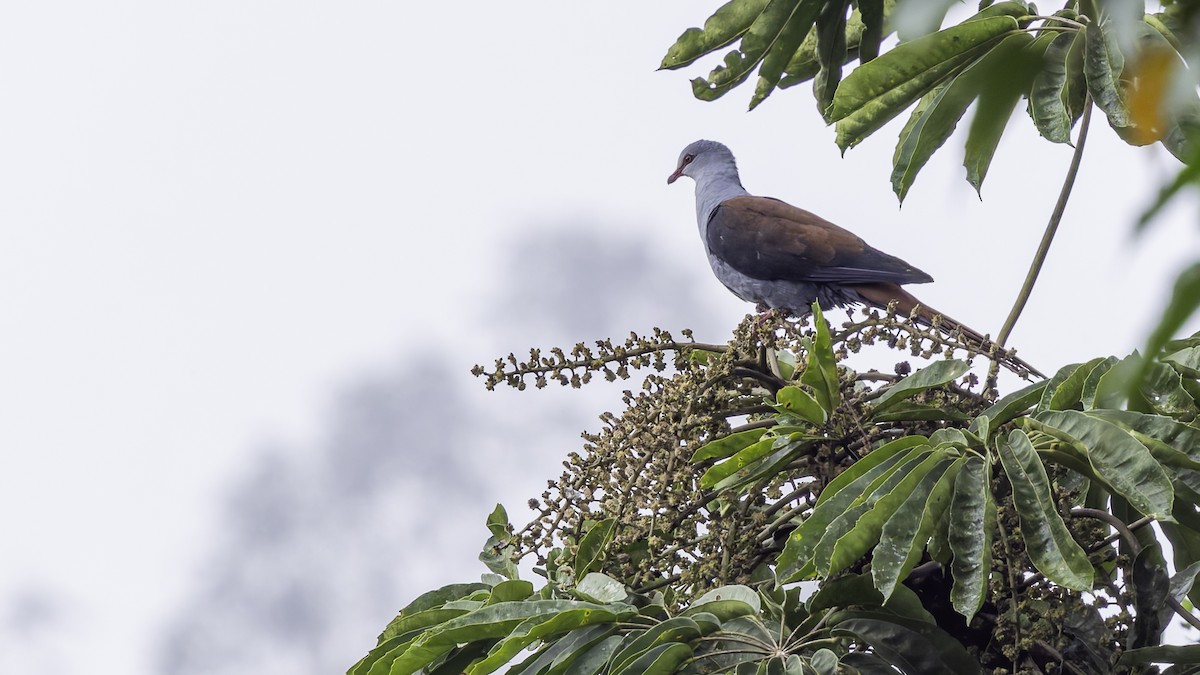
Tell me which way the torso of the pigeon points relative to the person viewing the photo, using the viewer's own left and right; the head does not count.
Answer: facing to the left of the viewer
